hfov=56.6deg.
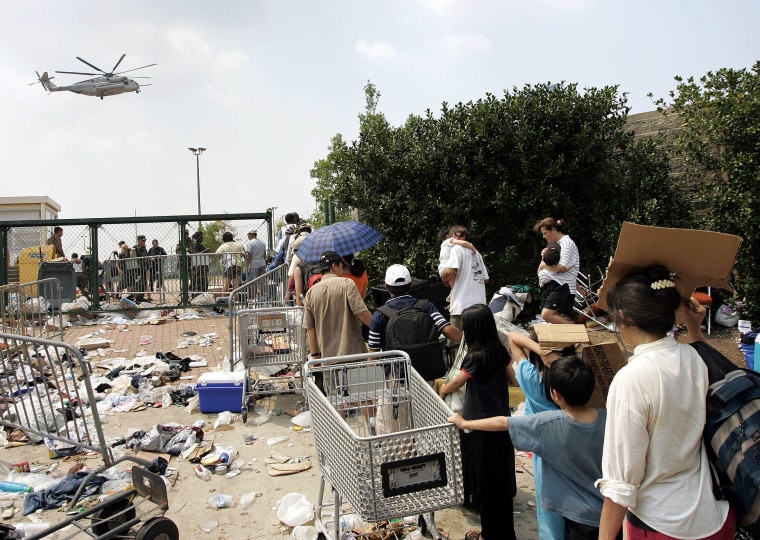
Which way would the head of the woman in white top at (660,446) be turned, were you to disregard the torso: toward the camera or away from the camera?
away from the camera

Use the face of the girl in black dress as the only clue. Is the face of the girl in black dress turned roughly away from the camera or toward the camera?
away from the camera

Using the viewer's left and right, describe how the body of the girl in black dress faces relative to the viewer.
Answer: facing away from the viewer and to the left of the viewer

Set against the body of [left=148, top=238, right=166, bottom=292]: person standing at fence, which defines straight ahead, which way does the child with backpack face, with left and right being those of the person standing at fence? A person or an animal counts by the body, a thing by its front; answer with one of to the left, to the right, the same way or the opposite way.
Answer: the opposite way

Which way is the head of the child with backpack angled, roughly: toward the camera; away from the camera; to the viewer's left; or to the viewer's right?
away from the camera

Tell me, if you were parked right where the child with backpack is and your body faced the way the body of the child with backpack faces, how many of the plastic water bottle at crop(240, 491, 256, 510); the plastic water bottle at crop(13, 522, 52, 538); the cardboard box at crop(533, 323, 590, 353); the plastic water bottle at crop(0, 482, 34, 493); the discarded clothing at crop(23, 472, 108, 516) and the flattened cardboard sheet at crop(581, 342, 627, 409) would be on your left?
4

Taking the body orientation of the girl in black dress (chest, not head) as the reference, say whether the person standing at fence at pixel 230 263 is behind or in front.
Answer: in front
